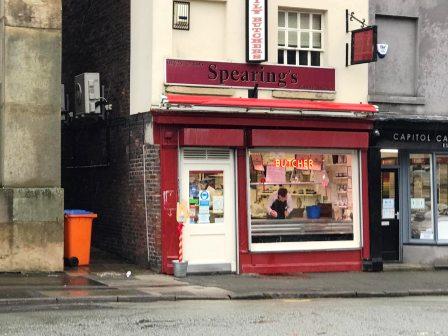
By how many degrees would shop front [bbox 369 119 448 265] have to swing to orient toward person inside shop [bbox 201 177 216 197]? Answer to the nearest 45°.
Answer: approximately 45° to its right

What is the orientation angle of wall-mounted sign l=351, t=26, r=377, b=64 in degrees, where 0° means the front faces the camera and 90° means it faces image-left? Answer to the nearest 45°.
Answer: approximately 45°

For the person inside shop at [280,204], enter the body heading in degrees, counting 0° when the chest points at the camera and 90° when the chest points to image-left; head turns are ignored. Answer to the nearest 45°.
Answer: approximately 0°

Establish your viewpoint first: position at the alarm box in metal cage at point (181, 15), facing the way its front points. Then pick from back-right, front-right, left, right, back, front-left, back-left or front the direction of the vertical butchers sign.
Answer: left

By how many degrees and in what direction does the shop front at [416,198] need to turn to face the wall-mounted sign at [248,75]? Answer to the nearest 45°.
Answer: approximately 45° to its right

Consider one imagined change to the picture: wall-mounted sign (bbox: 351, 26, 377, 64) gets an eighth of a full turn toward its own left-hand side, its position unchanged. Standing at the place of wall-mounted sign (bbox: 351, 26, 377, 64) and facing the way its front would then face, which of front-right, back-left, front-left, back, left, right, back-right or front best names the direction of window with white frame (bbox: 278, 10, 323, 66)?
right

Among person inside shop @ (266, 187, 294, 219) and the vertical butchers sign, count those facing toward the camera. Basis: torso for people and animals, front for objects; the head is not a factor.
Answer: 2

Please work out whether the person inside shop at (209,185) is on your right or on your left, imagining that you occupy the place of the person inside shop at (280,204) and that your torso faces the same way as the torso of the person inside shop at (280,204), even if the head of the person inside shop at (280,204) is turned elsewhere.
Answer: on your right
